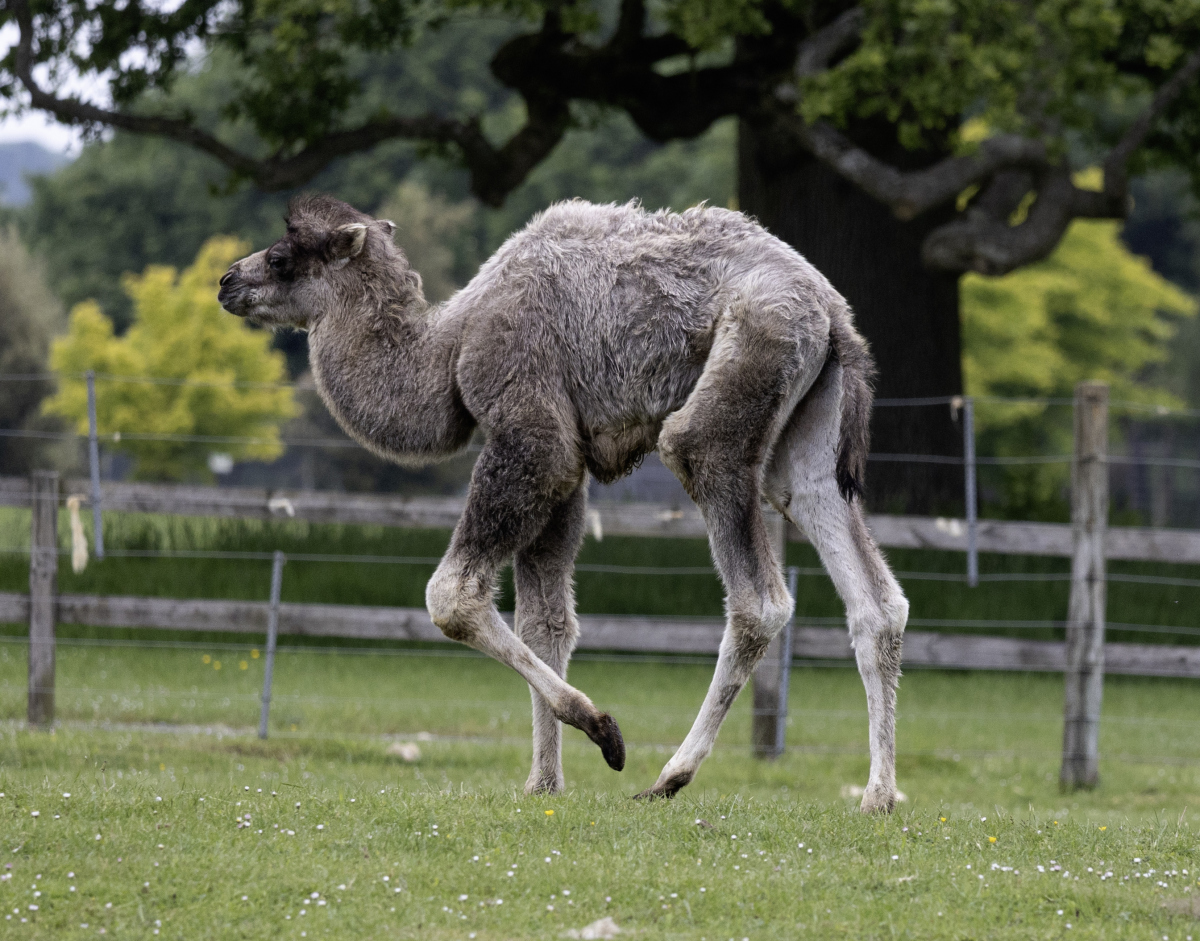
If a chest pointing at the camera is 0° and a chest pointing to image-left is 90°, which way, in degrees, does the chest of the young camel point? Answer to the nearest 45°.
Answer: approximately 90°

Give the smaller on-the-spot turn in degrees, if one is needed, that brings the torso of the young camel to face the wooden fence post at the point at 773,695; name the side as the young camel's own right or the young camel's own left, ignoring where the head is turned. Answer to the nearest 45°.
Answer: approximately 90° to the young camel's own right

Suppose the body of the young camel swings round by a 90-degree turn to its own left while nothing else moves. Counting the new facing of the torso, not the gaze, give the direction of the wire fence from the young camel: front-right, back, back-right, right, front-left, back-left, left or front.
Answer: back

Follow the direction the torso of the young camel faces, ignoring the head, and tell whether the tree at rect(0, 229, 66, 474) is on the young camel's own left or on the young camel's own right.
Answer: on the young camel's own right

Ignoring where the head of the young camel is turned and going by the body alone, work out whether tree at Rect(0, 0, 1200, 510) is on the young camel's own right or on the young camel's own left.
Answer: on the young camel's own right

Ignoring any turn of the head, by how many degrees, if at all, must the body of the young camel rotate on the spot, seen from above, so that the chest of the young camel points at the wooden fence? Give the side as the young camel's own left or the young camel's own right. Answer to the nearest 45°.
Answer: approximately 90° to the young camel's own right

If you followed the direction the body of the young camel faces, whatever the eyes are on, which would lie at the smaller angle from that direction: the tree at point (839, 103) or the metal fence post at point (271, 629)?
the metal fence post
